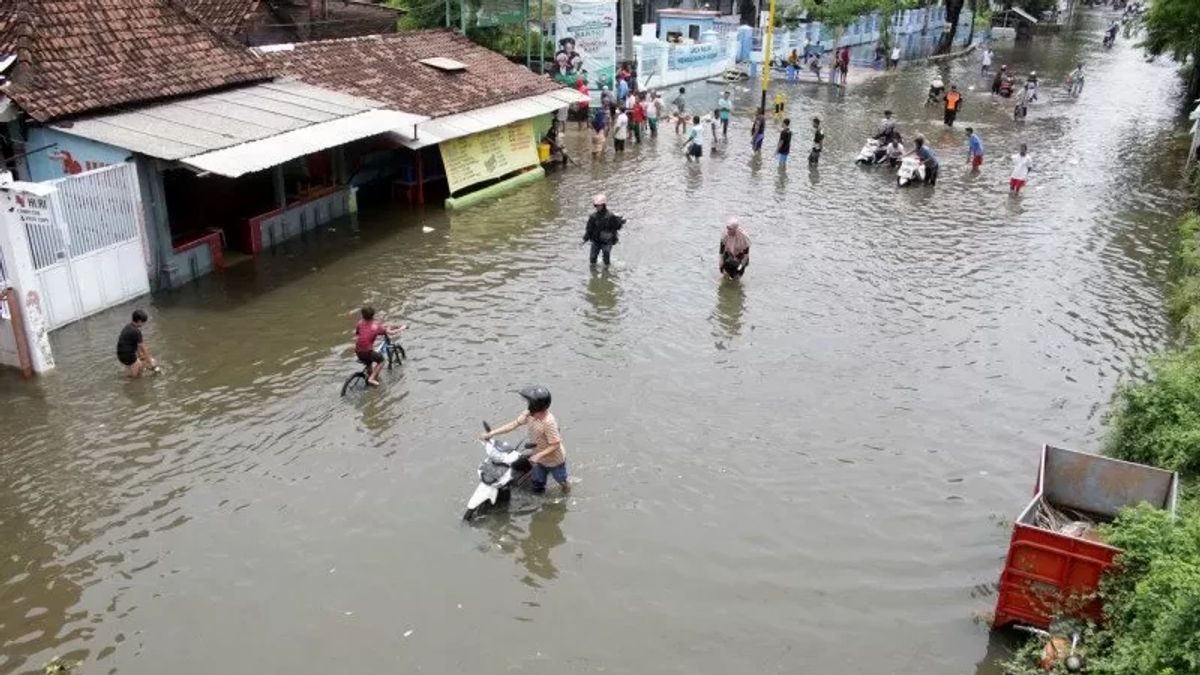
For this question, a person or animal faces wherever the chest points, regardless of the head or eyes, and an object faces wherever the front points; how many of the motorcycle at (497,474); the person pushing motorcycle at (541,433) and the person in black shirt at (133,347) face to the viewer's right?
1

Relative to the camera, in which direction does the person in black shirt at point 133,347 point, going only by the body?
to the viewer's right

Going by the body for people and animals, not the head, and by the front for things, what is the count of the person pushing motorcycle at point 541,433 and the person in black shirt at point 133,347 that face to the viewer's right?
1

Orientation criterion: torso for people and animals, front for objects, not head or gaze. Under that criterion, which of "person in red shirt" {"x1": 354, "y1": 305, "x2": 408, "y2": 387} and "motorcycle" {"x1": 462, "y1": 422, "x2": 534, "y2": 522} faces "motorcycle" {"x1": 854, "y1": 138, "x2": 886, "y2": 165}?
the person in red shirt

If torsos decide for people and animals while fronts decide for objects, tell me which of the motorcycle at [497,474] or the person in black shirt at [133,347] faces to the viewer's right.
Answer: the person in black shirt

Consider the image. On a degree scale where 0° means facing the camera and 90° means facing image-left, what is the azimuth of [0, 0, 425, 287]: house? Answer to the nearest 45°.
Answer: approximately 315°

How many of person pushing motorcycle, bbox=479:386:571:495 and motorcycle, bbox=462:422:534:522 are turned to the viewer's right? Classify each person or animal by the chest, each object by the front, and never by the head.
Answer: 0

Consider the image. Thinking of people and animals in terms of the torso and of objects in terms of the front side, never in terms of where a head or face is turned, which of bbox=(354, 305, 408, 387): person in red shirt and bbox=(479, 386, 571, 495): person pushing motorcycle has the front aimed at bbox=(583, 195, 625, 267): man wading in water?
the person in red shirt

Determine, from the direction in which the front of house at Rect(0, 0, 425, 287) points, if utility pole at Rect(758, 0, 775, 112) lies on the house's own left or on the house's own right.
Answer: on the house's own left

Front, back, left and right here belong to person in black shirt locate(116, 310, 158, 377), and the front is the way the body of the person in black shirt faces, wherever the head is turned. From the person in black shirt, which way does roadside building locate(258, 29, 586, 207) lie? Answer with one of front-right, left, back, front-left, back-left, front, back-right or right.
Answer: front-left

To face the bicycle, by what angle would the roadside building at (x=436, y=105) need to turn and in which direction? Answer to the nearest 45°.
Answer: approximately 45° to its right

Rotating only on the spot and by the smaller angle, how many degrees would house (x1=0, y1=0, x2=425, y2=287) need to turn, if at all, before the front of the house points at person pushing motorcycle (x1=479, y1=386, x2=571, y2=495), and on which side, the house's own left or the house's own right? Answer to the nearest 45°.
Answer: approximately 45° to the house's own right

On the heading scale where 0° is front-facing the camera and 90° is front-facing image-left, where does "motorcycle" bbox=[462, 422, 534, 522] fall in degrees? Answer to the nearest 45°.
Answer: approximately 45°

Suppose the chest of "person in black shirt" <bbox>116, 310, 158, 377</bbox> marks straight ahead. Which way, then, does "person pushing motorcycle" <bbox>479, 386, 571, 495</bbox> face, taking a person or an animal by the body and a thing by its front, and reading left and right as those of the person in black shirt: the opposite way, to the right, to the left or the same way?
the opposite way

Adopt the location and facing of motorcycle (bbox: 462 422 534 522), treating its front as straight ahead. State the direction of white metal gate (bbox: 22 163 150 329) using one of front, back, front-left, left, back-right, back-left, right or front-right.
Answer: right

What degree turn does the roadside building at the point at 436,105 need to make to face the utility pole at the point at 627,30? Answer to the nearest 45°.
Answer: approximately 90° to its left
